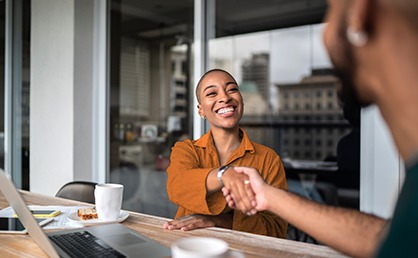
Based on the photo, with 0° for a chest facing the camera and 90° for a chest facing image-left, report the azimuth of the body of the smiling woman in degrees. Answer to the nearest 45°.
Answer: approximately 0°

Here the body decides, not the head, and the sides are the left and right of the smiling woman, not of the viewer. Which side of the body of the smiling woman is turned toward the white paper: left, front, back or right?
right

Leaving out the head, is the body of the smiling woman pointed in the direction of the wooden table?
yes

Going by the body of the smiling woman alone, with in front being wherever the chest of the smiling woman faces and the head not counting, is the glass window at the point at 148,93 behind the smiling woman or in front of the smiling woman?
behind

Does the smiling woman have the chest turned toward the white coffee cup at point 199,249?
yes
